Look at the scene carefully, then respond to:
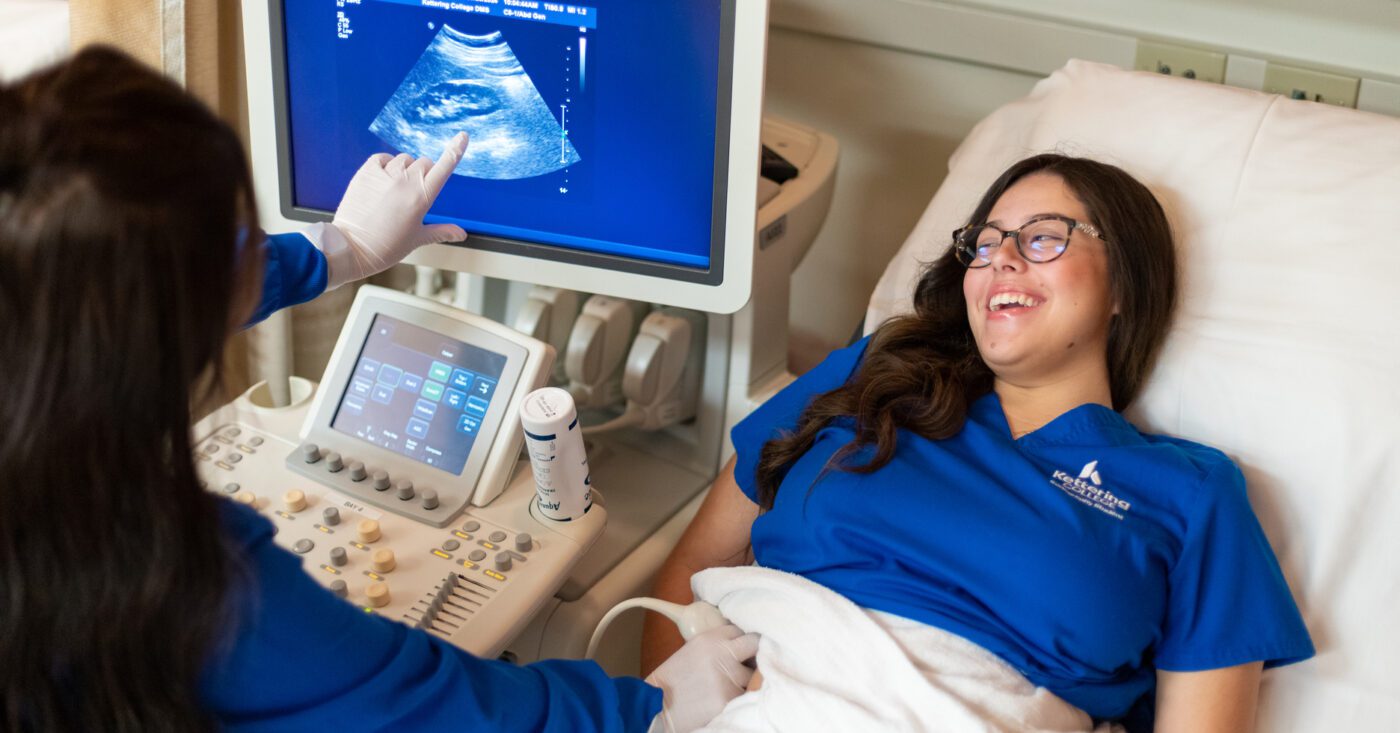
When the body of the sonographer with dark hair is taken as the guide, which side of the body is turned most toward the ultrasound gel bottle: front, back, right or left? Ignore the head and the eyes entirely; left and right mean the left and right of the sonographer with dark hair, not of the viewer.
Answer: front

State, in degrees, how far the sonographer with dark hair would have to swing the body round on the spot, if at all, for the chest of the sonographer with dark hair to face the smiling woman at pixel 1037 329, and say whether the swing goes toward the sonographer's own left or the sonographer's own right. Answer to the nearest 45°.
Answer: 0° — they already face them

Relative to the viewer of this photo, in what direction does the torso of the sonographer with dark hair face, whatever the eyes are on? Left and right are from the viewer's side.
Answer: facing away from the viewer and to the right of the viewer

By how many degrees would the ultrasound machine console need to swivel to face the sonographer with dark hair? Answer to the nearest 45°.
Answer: approximately 45° to its left

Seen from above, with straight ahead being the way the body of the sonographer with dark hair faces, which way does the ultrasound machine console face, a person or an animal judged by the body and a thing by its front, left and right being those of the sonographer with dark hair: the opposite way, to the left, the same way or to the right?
the opposite way

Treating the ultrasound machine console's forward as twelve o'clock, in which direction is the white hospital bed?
The white hospital bed is roughly at 8 o'clock from the ultrasound machine console.

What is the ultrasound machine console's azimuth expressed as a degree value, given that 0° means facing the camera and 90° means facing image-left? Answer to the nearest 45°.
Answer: approximately 45°
